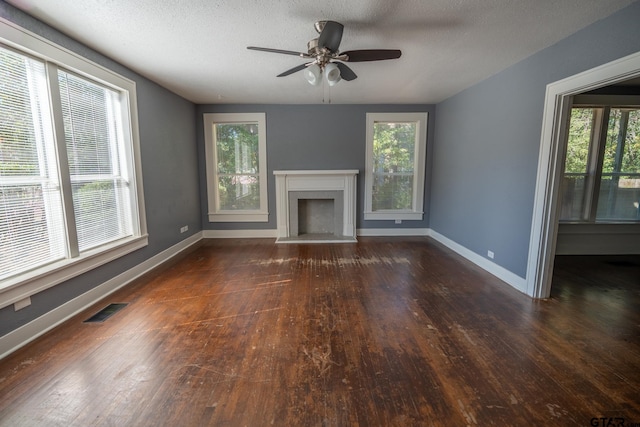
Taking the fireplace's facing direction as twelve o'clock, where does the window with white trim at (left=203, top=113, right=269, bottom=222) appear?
The window with white trim is roughly at 3 o'clock from the fireplace.

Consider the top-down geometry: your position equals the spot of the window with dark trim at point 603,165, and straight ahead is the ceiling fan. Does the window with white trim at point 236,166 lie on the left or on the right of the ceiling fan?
right

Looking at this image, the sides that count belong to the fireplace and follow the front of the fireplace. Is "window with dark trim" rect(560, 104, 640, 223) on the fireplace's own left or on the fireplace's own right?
on the fireplace's own left

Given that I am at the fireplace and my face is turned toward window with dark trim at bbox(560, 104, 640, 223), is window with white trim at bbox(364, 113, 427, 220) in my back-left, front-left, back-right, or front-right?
front-left

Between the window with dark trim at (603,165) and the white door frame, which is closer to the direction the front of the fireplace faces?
the white door frame

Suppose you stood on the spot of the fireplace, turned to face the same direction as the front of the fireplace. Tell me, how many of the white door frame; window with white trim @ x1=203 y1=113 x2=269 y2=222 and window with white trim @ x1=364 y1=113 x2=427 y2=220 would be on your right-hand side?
1

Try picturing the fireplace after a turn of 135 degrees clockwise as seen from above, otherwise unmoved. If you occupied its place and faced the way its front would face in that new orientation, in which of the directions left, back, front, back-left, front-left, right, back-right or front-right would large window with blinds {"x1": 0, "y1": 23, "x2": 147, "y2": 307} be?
left

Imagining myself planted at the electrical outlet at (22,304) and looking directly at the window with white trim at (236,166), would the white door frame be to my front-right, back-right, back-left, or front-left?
front-right

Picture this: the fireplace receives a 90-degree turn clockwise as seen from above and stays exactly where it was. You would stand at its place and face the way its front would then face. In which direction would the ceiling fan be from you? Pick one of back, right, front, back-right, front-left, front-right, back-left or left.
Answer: left

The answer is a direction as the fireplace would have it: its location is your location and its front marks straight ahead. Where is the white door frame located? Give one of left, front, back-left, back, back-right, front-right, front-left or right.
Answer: front-left

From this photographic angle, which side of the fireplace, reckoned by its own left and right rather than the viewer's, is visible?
front

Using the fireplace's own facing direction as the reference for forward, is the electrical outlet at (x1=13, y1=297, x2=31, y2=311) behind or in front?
in front
